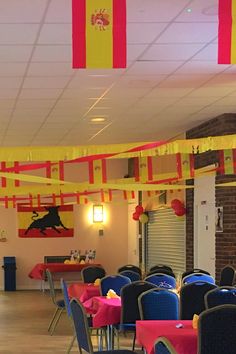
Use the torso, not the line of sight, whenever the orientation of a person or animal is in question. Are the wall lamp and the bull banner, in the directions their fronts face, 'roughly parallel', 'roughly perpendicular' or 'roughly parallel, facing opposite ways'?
roughly parallel

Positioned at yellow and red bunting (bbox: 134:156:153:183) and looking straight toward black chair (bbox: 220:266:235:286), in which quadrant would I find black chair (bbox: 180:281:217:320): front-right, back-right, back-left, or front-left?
front-right

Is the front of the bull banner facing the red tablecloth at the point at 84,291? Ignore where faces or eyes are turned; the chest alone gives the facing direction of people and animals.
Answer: yes

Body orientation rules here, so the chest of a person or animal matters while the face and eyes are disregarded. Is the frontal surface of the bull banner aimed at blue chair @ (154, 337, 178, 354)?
yes

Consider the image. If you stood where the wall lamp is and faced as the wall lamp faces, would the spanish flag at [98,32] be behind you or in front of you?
in front

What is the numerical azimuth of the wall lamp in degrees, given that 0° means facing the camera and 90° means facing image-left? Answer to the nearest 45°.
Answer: approximately 0°

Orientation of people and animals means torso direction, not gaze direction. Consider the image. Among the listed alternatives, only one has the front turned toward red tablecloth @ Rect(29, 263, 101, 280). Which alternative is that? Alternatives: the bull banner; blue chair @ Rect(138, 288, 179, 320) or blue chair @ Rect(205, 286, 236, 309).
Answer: the bull banner

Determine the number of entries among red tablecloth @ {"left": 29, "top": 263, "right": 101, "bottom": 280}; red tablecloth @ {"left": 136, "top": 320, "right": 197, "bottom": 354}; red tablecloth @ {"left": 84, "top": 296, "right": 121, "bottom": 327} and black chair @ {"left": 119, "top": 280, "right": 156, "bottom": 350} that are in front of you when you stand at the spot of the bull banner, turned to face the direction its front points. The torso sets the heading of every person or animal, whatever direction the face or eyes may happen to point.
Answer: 4

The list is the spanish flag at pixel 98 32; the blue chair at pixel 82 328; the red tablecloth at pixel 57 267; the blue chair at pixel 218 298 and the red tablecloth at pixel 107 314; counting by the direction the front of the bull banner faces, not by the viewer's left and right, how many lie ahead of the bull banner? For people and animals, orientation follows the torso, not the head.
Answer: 5
